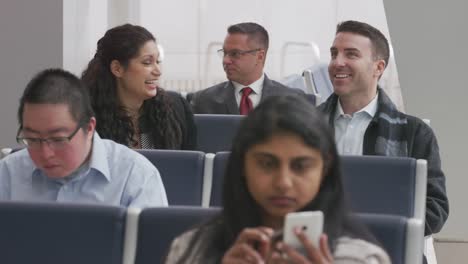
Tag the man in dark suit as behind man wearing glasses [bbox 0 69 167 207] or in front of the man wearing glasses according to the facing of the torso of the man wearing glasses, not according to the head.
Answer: behind

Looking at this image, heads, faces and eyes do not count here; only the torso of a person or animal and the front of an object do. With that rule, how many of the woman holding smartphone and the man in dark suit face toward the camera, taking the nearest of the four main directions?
2

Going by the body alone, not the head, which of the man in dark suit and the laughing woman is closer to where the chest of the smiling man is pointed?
the laughing woman
